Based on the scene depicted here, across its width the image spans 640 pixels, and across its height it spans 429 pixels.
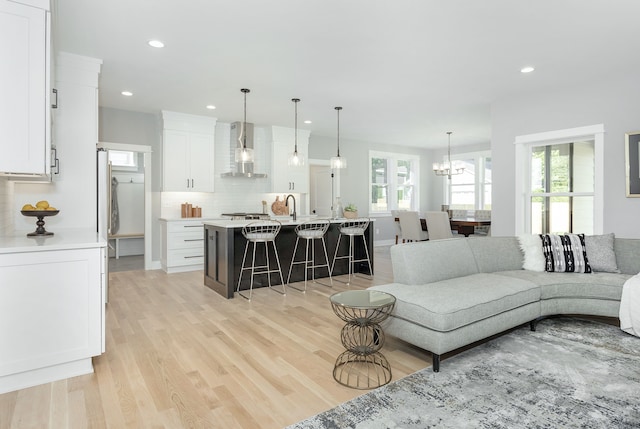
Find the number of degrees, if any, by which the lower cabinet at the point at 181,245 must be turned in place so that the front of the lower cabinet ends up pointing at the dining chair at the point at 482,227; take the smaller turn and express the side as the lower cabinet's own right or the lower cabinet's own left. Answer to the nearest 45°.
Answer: approximately 90° to the lower cabinet's own left

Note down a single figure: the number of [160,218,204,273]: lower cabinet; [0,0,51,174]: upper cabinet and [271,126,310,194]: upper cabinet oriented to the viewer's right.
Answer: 1

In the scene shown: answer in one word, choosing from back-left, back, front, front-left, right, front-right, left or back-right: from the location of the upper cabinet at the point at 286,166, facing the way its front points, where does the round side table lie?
front

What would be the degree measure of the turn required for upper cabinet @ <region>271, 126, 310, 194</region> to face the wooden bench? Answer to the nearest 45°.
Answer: approximately 90° to its right

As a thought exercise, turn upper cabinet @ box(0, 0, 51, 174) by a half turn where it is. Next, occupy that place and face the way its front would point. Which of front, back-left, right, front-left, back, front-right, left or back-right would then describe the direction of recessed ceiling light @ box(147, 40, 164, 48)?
back-right

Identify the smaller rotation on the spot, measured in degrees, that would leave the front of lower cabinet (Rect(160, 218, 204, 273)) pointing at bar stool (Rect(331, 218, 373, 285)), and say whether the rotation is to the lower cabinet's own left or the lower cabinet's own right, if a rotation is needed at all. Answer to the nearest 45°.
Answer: approximately 45° to the lower cabinet's own left

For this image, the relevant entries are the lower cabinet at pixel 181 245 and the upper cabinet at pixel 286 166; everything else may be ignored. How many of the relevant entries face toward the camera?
2

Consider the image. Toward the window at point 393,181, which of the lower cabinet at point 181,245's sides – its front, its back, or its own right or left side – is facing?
left

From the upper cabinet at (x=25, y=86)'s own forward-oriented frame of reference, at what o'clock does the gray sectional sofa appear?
The gray sectional sofa is roughly at 1 o'clock from the upper cabinet.

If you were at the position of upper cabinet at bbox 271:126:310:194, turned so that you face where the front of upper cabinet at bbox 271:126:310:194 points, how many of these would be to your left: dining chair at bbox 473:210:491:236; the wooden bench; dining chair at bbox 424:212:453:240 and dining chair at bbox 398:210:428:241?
3

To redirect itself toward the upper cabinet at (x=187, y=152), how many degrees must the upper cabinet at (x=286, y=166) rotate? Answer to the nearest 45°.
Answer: approximately 45° to its right

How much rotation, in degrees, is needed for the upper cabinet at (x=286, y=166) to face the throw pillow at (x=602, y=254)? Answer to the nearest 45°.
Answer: approximately 45° to its left

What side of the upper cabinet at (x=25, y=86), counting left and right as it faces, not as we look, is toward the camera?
right

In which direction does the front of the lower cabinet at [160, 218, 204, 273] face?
toward the camera

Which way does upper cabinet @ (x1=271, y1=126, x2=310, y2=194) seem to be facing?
toward the camera

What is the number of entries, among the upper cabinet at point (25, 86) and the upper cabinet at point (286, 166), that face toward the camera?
1
